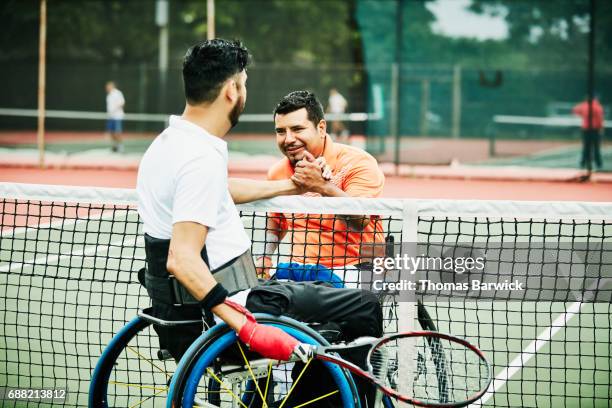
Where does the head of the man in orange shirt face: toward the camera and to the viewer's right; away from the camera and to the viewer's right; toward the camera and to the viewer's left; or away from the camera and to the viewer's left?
toward the camera and to the viewer's left

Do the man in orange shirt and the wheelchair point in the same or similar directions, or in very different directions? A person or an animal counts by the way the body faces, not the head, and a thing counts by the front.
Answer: very different directions

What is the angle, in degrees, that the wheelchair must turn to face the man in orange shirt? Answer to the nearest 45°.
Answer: approximately 45° to its left

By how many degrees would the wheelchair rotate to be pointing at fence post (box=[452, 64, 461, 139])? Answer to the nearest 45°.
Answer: approximately 45° to its left

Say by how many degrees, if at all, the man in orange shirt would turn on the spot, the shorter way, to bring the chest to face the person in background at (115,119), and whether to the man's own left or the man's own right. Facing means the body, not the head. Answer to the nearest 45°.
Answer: approximately 135° to the man's own right

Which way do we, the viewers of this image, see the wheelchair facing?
facing away from the viewer and to the right of the viewer

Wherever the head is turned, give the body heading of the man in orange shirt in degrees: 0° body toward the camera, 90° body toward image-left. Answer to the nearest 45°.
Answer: approximately 45°

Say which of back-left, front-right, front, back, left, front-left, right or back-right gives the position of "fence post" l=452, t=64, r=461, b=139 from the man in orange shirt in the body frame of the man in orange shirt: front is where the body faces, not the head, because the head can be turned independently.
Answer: back-right

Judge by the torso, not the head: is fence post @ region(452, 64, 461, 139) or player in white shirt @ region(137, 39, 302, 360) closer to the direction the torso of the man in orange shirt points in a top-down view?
the player in white shirt

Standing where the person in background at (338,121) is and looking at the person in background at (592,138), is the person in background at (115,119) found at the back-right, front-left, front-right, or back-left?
back-right

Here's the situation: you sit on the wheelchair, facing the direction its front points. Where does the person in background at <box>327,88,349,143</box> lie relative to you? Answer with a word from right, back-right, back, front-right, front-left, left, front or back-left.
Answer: front-left

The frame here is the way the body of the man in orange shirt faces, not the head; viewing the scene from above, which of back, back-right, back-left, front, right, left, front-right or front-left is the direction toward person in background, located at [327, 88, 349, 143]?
back-right

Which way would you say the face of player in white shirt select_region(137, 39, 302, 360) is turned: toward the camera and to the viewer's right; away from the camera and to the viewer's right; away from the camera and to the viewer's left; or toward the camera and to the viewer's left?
away from the camera and to the viewer's right
